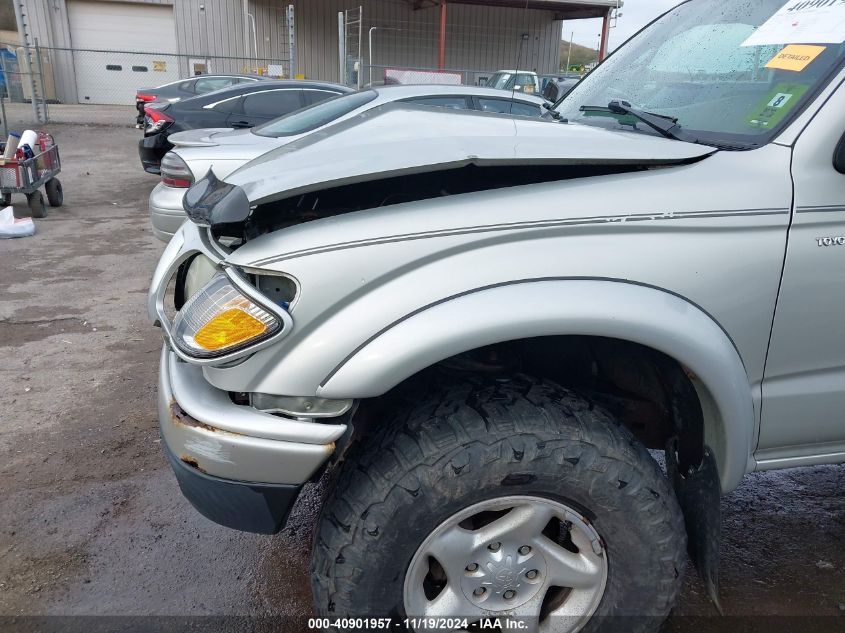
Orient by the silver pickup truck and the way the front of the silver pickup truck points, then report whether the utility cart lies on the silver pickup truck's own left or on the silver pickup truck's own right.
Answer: on the silver pickup truck's own right

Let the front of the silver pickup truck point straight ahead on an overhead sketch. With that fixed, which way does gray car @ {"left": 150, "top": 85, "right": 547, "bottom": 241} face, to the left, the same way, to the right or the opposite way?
the opposite way

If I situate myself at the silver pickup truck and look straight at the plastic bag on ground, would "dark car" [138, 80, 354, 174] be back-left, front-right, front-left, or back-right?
front-right

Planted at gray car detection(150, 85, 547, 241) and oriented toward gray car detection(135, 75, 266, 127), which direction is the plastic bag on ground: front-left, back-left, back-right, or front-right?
front-left

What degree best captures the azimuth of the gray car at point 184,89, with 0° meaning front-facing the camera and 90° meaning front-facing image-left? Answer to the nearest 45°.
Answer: approximately 270°

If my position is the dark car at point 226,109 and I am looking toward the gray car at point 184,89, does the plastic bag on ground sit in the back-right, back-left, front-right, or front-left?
back-left

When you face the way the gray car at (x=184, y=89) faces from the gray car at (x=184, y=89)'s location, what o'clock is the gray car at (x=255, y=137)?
The gray car at (x=255, y=137) is roughly at 3 o'clock from the gray car at (x=184, y=89).

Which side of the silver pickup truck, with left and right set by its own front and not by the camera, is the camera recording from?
left

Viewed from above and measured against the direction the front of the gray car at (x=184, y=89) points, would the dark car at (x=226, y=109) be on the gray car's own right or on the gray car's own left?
on the gray car's own right

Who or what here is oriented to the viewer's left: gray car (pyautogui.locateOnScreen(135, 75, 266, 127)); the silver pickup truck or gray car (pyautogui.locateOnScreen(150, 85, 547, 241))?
the silver pickup truck

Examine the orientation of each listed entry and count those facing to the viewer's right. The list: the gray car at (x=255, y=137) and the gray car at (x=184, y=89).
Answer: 2

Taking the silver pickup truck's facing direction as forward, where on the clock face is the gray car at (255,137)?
The gray car is roughly at 2 o'clock from the silver pickup truck.

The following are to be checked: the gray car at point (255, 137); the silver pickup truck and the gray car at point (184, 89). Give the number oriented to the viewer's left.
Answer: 1

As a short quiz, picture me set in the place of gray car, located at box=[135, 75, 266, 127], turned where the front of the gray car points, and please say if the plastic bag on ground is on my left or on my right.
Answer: on my right

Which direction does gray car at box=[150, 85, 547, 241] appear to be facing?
to the viewer's right
